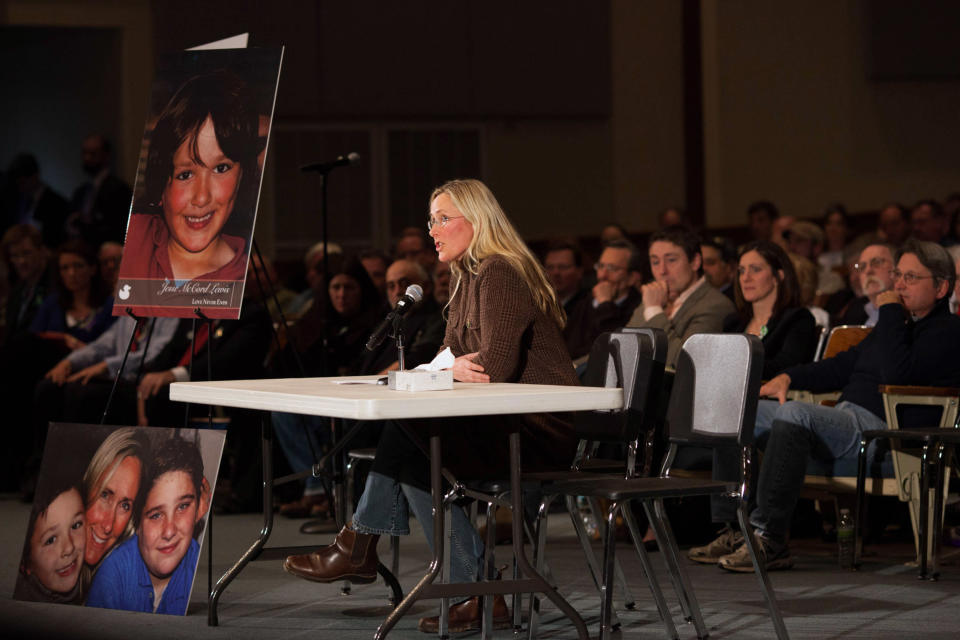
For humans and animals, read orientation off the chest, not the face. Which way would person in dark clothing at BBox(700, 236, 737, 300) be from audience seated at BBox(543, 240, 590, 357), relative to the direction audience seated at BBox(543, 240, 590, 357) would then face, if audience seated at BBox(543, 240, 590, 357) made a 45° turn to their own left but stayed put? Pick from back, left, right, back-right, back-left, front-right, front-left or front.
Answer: left

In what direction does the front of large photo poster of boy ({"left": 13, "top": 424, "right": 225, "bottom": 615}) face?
toward the camera

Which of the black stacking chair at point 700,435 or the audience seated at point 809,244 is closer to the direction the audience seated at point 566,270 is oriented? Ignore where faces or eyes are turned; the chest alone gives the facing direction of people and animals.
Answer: the black stacking chair

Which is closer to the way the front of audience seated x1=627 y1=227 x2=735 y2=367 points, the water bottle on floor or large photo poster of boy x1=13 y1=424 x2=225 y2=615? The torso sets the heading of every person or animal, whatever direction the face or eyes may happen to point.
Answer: the large photo poster of boy

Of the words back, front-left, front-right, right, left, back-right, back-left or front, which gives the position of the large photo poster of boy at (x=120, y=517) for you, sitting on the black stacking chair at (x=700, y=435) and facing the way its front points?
front-right

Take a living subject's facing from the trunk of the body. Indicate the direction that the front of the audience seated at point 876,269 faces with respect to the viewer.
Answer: facing the viewer and to the left of the viewer

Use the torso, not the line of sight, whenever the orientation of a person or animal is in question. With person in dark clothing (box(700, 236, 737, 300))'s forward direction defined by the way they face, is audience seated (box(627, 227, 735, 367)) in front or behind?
in front

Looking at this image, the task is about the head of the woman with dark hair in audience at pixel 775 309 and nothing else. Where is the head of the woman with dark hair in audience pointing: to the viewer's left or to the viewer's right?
to the viewer's left

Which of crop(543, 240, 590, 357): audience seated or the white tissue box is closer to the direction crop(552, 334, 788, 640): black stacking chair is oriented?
the white tissue box

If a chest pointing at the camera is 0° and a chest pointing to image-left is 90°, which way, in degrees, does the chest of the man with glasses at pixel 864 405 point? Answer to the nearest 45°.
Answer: approximately 45°

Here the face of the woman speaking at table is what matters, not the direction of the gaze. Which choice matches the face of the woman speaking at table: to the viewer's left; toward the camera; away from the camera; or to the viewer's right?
to the viewer's left

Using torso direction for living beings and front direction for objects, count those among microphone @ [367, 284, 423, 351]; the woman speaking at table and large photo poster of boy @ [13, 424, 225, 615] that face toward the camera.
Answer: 1

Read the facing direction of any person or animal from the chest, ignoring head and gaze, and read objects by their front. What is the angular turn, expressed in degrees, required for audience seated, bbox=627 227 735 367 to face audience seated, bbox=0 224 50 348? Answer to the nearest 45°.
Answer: approximately 90° to their right

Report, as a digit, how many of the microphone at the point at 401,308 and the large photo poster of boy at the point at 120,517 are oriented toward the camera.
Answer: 1

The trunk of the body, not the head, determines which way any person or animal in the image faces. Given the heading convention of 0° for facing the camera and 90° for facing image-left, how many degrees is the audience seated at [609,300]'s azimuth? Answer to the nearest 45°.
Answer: approximately 45°

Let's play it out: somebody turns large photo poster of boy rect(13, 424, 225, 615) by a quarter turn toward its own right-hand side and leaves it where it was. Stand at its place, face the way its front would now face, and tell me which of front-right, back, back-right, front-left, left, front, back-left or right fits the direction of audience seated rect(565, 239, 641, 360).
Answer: back-right
